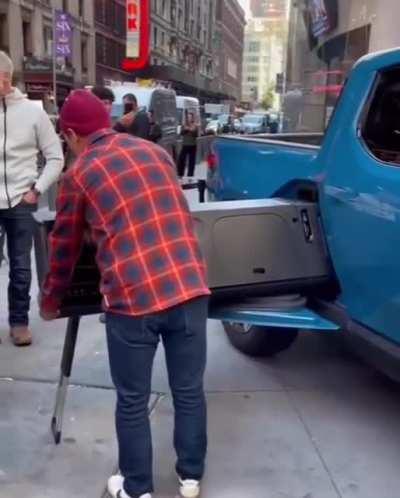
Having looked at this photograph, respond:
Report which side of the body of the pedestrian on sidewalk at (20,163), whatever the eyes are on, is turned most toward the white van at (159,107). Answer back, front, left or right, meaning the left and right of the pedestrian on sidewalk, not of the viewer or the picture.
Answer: back

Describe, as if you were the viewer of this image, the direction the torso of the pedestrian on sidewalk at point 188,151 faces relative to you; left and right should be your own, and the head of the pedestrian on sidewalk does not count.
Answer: facing the viewer

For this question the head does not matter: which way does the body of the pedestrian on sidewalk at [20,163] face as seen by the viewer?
toward the camera

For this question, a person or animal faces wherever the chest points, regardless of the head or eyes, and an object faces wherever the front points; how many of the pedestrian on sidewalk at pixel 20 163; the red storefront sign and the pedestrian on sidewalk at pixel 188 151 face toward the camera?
3

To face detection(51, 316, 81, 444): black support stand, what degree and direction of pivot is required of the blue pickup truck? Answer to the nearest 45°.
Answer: approximately 135° to its right

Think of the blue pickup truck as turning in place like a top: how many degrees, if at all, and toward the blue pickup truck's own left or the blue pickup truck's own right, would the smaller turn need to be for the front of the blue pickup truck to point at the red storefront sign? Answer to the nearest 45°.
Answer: approximately 135° to the blue pickup truck's own left

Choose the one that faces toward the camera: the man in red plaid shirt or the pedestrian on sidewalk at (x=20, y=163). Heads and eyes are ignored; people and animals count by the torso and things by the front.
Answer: the pedestrian on sidewalk

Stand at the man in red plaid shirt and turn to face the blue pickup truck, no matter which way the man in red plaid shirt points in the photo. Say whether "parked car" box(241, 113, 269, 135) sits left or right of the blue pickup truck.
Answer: left

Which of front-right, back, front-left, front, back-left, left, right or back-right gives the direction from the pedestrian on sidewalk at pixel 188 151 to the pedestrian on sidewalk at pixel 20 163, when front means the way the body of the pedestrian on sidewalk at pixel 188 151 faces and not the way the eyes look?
front

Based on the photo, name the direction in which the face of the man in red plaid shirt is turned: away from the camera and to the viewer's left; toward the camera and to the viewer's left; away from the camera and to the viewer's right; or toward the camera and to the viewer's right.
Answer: away from the camera and to the viewer's left

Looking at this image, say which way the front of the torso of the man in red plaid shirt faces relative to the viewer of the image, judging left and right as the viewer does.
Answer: facing away from the viewer and to the left of the viewer
